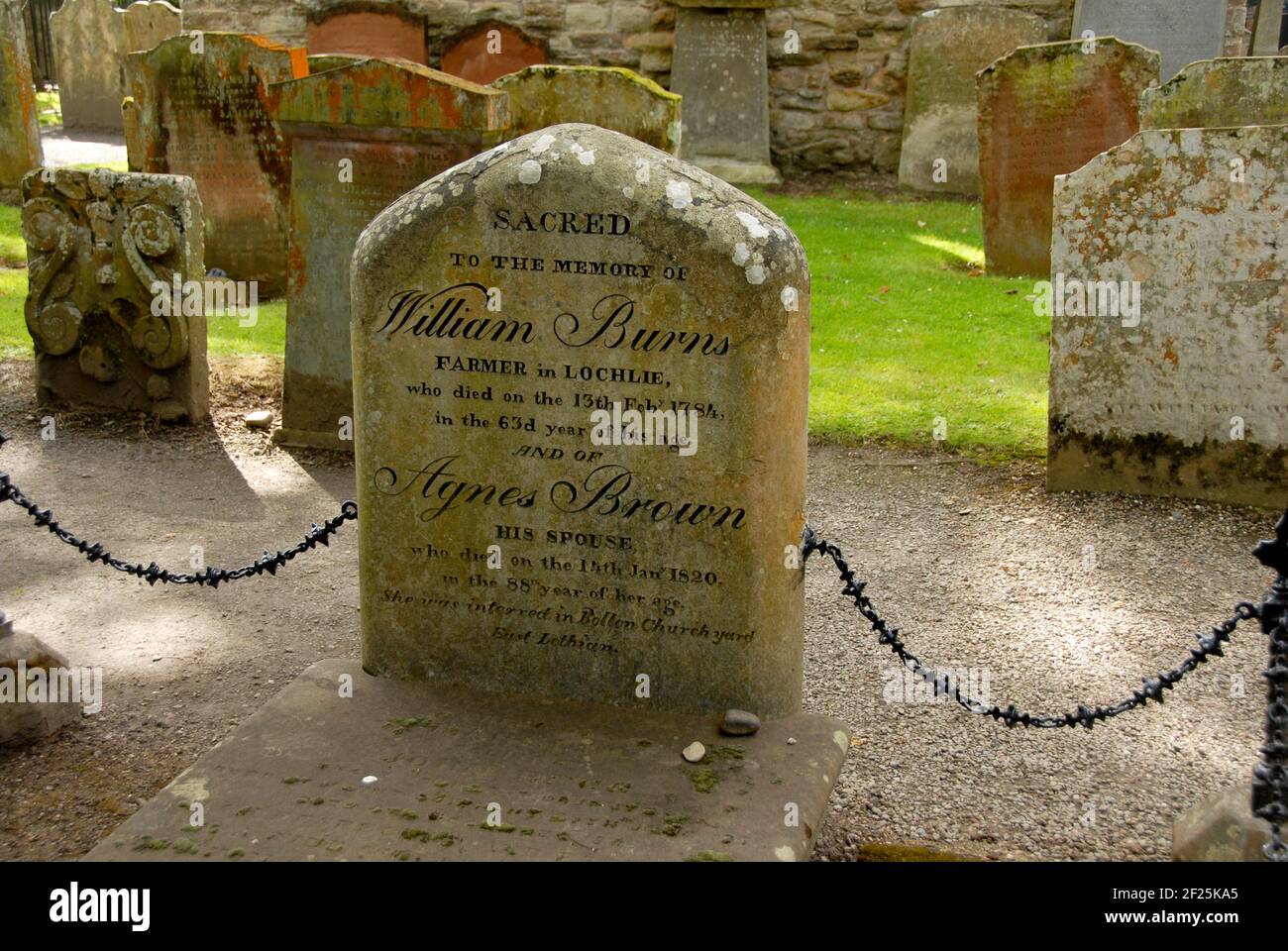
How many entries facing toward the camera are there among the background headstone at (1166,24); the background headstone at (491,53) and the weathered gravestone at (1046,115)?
3

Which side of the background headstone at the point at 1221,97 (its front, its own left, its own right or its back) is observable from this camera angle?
front

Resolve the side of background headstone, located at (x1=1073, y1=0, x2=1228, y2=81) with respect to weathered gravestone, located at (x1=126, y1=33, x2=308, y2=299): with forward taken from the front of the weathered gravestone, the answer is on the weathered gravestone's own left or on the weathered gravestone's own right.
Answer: on the weathered gravestone's own left

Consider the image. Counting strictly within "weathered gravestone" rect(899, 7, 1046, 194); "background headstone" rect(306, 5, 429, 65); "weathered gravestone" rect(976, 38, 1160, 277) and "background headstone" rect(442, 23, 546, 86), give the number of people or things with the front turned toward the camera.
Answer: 4

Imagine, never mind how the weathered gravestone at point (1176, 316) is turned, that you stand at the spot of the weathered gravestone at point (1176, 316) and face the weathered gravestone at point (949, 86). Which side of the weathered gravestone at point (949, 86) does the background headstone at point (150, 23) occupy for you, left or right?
left

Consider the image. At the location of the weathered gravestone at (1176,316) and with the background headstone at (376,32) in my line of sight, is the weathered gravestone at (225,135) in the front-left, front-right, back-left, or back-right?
front-left

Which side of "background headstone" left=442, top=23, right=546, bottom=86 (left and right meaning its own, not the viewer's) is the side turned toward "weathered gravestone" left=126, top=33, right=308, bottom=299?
front

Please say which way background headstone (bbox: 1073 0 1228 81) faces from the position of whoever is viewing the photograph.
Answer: facing the viewer

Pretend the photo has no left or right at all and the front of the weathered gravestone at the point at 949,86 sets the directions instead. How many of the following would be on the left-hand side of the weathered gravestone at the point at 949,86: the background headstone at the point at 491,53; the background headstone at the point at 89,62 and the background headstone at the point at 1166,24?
1

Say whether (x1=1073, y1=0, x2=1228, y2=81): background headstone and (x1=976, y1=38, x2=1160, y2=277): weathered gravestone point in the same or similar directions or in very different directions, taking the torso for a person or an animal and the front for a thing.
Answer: same or similar directions

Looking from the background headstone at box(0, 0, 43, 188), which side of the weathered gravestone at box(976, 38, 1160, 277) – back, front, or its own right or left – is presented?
right

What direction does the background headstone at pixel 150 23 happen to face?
toward the camera

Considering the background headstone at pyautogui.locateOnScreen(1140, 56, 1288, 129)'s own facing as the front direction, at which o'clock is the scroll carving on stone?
The scroll carving on stone is roughly at 2 o'clock from the background headstone.

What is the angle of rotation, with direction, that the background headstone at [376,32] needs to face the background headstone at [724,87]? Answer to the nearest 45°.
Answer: approximately 45° to its left

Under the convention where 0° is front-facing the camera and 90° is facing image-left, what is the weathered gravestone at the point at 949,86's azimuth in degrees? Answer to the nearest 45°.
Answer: approximately 0°
